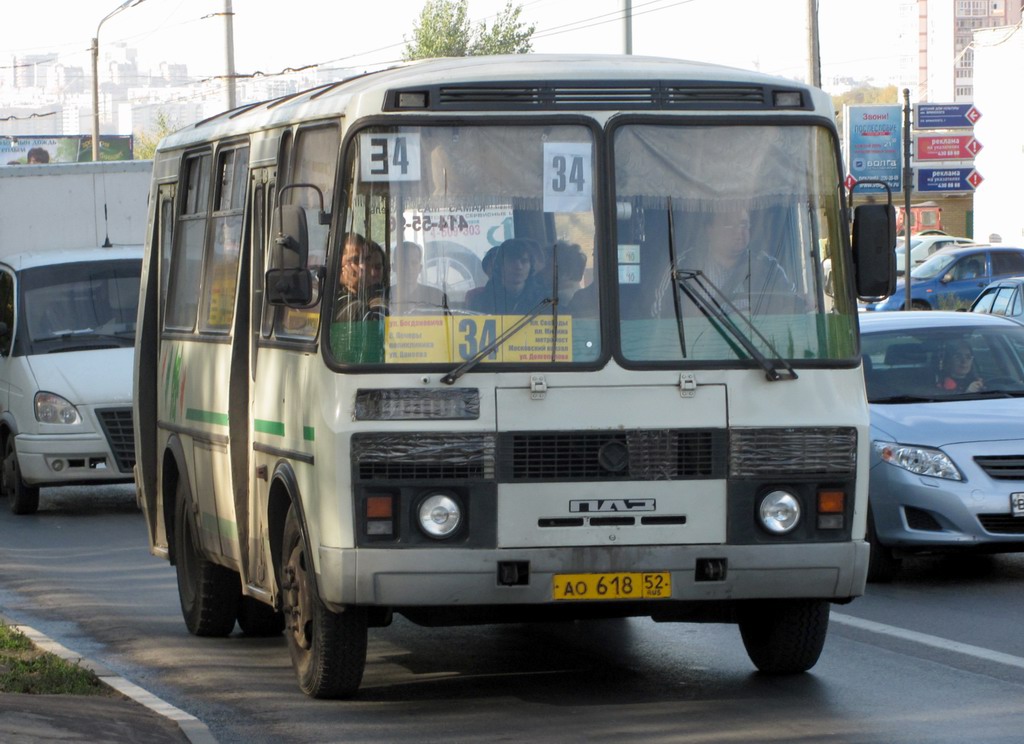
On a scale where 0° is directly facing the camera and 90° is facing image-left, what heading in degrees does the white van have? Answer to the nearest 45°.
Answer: approximately 315°

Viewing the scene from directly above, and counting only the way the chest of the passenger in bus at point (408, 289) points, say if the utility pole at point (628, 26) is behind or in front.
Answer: behind

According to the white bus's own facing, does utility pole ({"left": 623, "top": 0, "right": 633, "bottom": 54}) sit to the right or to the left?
on its left

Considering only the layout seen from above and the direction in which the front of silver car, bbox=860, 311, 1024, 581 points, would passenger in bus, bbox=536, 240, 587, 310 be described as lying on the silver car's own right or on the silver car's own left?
on the silver car's own right

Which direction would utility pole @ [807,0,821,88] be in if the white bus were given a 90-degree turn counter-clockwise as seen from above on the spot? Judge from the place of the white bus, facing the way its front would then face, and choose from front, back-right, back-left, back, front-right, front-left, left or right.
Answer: front-left

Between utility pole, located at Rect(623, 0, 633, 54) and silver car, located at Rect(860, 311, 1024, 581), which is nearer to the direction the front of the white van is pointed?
the silver car

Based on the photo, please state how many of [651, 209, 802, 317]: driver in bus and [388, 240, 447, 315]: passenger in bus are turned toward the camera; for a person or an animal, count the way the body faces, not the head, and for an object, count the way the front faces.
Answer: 2

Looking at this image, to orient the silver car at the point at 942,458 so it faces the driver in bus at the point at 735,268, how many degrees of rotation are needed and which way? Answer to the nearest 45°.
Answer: approximately 45° to its right

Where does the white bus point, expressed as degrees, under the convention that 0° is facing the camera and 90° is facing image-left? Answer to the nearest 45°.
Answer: approximately 315°
